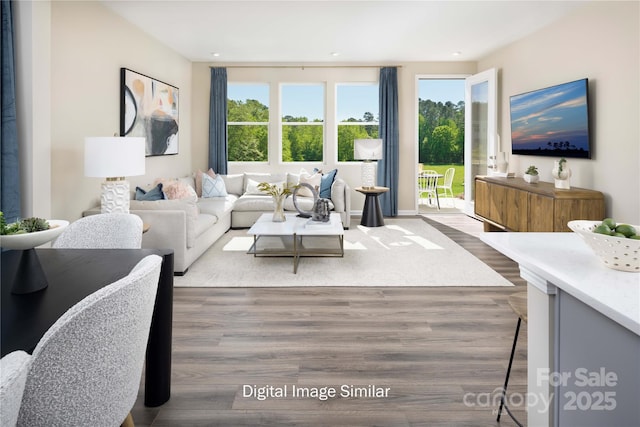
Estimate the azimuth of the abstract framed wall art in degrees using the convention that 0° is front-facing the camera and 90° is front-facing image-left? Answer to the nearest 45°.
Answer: approximately 315°

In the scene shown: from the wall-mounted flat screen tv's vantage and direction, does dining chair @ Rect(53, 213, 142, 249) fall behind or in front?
in front

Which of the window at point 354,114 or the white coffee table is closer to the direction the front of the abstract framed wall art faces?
the white coffee table

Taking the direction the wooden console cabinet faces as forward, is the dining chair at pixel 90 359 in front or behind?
in front

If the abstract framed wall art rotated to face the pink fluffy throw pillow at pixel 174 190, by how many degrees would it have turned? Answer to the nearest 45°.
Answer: approximately 45° to its right

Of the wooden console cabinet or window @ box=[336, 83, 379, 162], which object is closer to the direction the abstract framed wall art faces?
the wooden console cabinet
